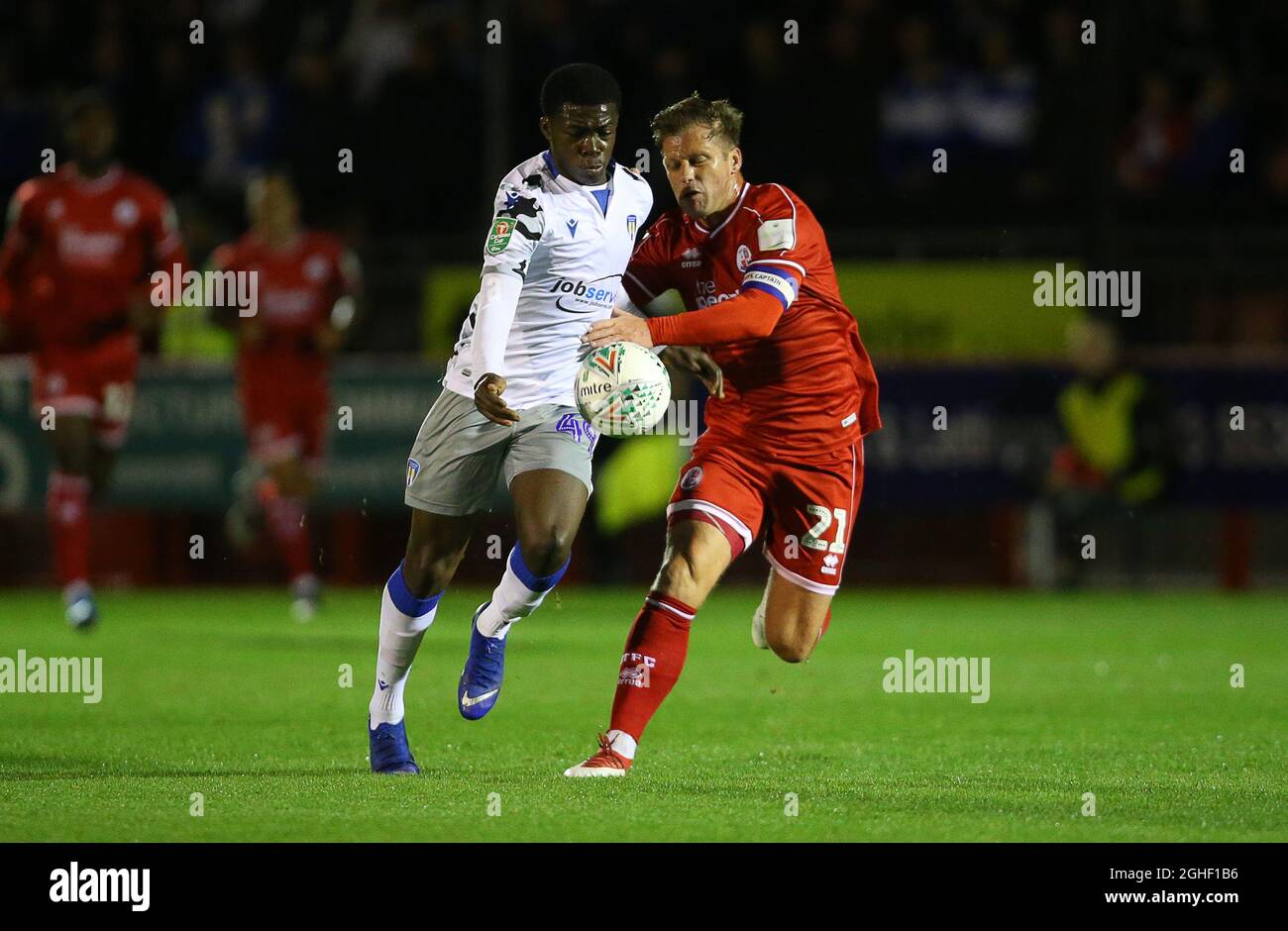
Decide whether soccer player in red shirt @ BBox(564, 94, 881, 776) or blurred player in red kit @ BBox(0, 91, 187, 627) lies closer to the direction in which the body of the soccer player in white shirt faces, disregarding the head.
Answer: the soccer player in red shirt

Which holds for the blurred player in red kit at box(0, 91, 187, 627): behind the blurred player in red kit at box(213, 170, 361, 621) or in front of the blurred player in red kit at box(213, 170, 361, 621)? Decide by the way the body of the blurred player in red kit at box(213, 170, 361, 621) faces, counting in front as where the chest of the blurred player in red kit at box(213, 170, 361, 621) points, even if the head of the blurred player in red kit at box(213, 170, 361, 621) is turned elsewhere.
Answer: in front

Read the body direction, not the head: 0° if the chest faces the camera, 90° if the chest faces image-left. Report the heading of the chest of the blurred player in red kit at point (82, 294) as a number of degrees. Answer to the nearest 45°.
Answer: approximately 0°

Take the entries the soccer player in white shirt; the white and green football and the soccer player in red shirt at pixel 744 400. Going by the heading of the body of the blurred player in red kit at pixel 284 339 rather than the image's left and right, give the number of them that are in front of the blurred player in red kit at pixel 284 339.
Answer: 3

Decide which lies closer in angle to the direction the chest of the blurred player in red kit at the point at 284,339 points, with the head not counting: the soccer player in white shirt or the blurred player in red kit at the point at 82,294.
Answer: the soccer player in white shirt

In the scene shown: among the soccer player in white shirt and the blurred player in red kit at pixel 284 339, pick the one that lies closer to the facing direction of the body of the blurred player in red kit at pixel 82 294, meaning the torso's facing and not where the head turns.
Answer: the soccer player in white shirt

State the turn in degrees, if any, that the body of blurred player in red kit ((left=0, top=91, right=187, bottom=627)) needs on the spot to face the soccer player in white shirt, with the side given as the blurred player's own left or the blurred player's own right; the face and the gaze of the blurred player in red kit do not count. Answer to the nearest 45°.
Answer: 0° — they already face them

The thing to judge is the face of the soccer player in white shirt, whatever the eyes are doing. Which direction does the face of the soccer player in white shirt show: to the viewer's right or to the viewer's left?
to the viewer's right

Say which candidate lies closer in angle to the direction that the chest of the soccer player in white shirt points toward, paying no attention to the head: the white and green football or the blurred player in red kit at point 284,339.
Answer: the white and green football

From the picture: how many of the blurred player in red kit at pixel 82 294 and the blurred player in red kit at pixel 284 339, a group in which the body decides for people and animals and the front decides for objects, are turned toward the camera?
2
